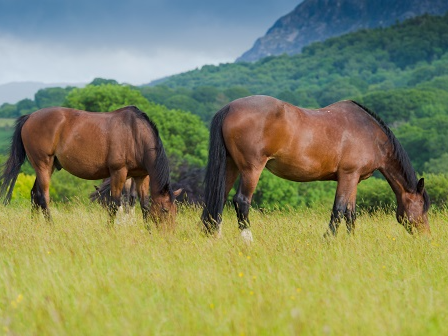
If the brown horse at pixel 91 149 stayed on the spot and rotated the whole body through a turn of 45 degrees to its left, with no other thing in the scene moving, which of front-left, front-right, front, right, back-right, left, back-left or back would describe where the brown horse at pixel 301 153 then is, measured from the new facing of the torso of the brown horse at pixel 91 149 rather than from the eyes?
right

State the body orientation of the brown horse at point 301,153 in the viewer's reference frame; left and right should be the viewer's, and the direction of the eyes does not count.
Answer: facing to the right of the viewer

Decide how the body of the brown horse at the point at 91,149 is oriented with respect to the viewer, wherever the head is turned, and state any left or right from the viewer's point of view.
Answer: facing to the right of the viewer
